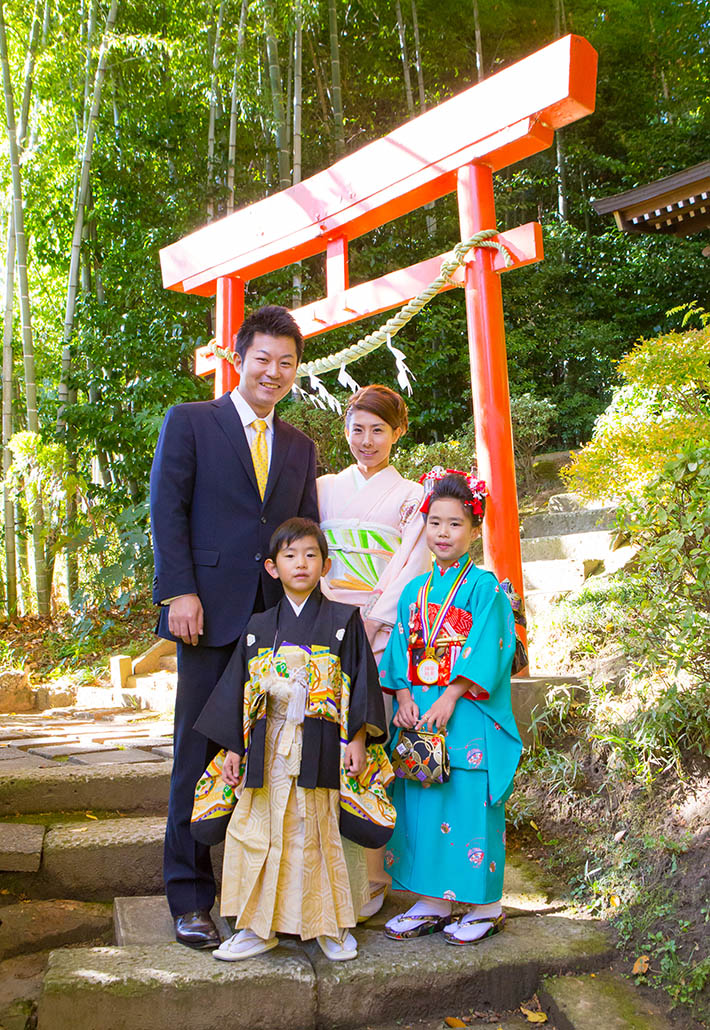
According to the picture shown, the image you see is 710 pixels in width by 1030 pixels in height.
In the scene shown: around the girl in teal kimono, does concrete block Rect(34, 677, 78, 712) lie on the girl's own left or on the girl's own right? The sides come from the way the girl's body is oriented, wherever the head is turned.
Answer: on the girl's own right

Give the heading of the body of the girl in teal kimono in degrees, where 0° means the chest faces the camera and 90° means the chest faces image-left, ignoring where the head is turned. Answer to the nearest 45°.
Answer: approximately 45°

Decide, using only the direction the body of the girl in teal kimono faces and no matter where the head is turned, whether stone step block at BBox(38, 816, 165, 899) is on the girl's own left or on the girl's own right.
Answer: on the girl's own right

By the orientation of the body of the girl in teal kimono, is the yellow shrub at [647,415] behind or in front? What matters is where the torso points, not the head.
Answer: behind

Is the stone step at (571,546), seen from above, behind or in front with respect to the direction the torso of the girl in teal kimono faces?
behind

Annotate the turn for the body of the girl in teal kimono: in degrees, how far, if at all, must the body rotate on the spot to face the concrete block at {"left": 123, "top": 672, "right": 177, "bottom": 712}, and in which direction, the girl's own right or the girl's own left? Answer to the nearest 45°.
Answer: approximately 90° to the girl's own right

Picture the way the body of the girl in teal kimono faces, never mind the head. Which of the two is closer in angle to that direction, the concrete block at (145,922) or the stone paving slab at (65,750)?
the concrete block
